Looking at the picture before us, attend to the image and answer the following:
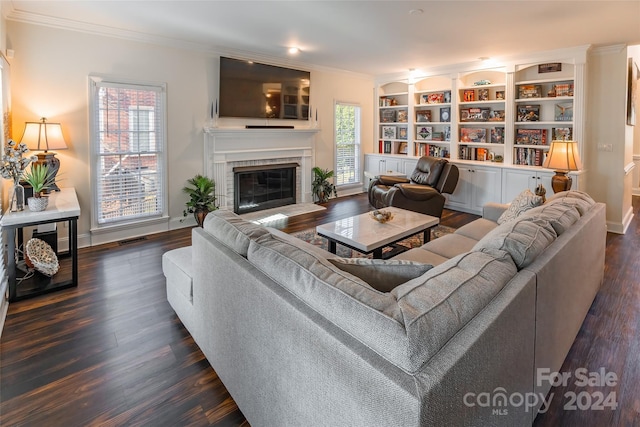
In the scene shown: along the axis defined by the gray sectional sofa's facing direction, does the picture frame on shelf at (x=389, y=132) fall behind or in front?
in front

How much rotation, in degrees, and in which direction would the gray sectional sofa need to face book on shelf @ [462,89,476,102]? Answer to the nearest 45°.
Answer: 0° — it already faces it

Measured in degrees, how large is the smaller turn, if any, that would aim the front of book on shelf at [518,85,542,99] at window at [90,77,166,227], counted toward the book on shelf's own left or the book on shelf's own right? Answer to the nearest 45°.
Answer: approximately 45° to the book on shelf's own right

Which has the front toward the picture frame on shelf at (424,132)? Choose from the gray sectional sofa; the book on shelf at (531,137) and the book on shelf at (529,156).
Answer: the gray sectional sofa

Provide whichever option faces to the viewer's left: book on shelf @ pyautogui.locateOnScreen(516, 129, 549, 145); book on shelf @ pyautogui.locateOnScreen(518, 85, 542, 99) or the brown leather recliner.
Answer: the brown leather recliner

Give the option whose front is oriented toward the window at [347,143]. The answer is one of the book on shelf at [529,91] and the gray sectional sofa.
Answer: the gray sectional sofa

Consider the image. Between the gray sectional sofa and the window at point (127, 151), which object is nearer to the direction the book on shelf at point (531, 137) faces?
the gray sectional sofa

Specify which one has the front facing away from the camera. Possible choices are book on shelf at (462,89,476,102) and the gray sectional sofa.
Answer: the gray sectional sofa

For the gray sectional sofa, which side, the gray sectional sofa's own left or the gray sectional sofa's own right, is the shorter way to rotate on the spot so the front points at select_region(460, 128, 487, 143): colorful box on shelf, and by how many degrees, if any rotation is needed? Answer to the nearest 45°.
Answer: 0° — it already faces it

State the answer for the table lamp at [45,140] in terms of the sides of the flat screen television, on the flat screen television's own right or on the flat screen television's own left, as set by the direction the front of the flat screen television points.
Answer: on the flat screen television's own right

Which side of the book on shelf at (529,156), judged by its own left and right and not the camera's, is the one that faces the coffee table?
front

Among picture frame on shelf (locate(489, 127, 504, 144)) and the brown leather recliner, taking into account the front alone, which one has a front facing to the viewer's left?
the brown leather recliner

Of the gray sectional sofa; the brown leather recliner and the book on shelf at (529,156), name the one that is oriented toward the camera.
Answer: the book on shelf

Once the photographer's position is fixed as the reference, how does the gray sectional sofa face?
facing away from the viewer

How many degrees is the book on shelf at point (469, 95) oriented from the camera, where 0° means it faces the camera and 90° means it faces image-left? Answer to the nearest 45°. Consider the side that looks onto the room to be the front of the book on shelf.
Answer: approximately 0°
